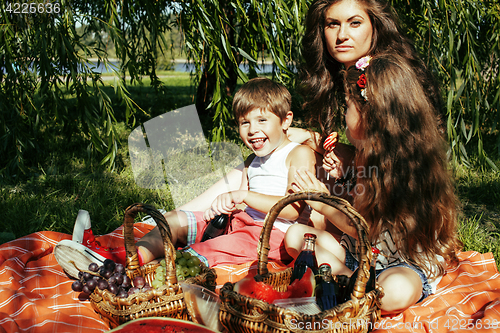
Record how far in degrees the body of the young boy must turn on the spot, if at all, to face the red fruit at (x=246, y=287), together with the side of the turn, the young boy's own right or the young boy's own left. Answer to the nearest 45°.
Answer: approximately 45° to the young boy's own left

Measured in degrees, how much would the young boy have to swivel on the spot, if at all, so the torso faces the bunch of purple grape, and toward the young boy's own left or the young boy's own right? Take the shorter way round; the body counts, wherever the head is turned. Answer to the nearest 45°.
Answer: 0° — they already face it

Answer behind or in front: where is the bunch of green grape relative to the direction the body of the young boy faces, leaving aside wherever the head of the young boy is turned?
in front

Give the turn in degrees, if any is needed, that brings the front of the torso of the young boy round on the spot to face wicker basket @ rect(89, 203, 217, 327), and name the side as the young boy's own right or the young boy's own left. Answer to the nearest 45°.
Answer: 0° — they already face it

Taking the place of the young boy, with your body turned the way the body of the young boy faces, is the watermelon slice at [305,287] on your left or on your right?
on your left

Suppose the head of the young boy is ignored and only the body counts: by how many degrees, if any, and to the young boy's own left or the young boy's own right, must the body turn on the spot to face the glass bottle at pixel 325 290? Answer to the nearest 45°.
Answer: approximately 45° to the young boy's own left

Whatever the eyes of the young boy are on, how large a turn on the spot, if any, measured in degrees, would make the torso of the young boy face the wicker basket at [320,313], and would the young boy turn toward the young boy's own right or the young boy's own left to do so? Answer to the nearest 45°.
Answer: approximately 45° to the young boy's own left

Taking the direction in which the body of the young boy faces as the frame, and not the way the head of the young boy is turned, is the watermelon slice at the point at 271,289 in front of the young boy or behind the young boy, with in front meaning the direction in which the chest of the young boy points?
in front

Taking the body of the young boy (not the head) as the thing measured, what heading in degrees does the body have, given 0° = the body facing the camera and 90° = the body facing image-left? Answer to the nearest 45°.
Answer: approximately 45°
